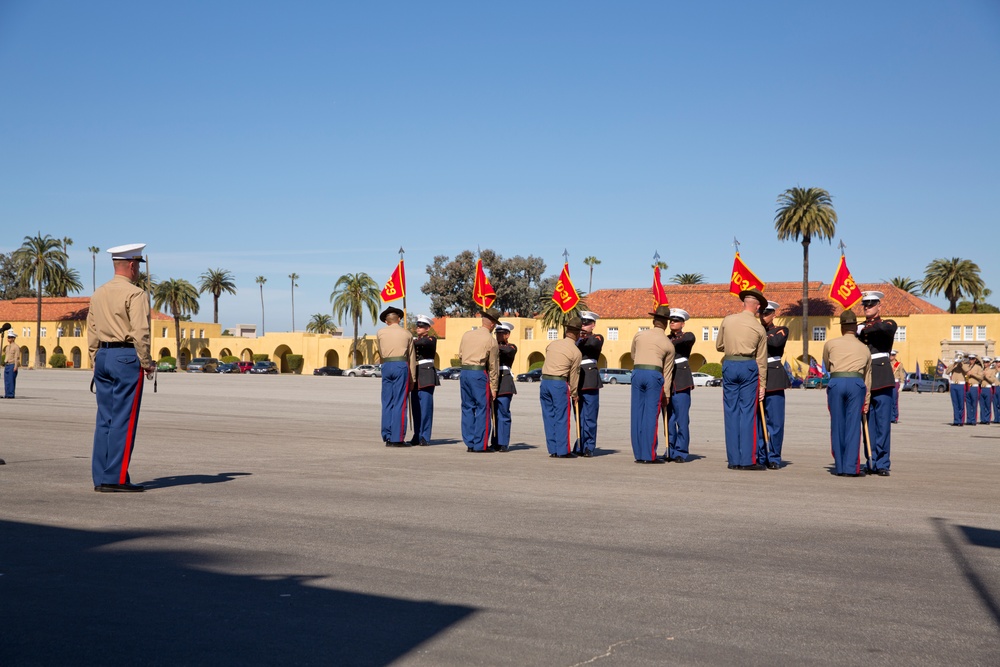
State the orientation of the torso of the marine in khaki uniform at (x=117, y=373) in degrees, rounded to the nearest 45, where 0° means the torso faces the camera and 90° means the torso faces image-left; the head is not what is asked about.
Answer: approximately 225°

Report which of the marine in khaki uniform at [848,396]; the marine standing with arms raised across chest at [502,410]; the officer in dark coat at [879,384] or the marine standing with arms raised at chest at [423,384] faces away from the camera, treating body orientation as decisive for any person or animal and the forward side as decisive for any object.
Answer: the marine in khaki uniform

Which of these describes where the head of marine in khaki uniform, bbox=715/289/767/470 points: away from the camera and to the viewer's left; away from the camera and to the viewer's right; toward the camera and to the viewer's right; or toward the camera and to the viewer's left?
away from the camera and to the viewer's right

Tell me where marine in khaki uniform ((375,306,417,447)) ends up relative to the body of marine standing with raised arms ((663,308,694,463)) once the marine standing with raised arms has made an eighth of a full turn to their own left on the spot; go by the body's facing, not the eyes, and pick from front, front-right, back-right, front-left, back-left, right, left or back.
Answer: right

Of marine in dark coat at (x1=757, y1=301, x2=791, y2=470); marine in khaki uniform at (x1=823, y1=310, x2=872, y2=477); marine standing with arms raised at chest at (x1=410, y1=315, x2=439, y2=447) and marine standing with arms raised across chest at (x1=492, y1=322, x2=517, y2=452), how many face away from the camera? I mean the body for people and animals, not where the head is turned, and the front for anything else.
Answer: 1

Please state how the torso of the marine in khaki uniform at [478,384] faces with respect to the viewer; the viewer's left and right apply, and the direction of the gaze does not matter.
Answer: facing away from the viewer and to the right of the viewer

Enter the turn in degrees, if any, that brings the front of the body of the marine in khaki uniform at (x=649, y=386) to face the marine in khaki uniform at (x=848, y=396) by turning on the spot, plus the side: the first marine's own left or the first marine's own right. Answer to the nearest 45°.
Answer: approximately 90° to the first marine's own right

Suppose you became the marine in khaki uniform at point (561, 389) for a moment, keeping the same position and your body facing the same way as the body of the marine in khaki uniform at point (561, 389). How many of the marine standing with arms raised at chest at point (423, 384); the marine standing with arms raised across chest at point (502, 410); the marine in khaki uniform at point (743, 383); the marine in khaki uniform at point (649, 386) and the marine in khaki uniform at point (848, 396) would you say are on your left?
2

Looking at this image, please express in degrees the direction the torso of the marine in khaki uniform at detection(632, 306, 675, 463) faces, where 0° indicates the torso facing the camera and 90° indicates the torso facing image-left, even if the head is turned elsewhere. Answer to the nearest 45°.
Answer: approximately 225°

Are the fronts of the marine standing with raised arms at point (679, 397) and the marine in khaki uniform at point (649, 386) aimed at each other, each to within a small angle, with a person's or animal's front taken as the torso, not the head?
yes

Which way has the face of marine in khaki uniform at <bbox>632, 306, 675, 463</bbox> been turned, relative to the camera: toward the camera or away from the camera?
away from the camera

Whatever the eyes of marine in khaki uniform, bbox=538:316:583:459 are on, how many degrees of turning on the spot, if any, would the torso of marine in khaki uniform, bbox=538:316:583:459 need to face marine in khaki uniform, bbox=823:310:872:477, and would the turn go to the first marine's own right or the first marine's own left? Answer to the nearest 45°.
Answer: approximately 90° to the first marine's own right

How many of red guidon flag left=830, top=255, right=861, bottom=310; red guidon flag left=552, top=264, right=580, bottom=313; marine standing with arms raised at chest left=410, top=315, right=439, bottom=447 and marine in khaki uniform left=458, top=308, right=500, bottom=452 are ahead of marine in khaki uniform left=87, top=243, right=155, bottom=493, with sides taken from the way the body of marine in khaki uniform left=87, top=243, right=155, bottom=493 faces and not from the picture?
4

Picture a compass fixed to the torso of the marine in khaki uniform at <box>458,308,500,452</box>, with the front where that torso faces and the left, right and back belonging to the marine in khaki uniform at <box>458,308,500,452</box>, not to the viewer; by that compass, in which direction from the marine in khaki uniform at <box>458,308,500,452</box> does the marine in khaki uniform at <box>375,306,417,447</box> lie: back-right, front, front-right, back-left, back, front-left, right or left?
back-left
